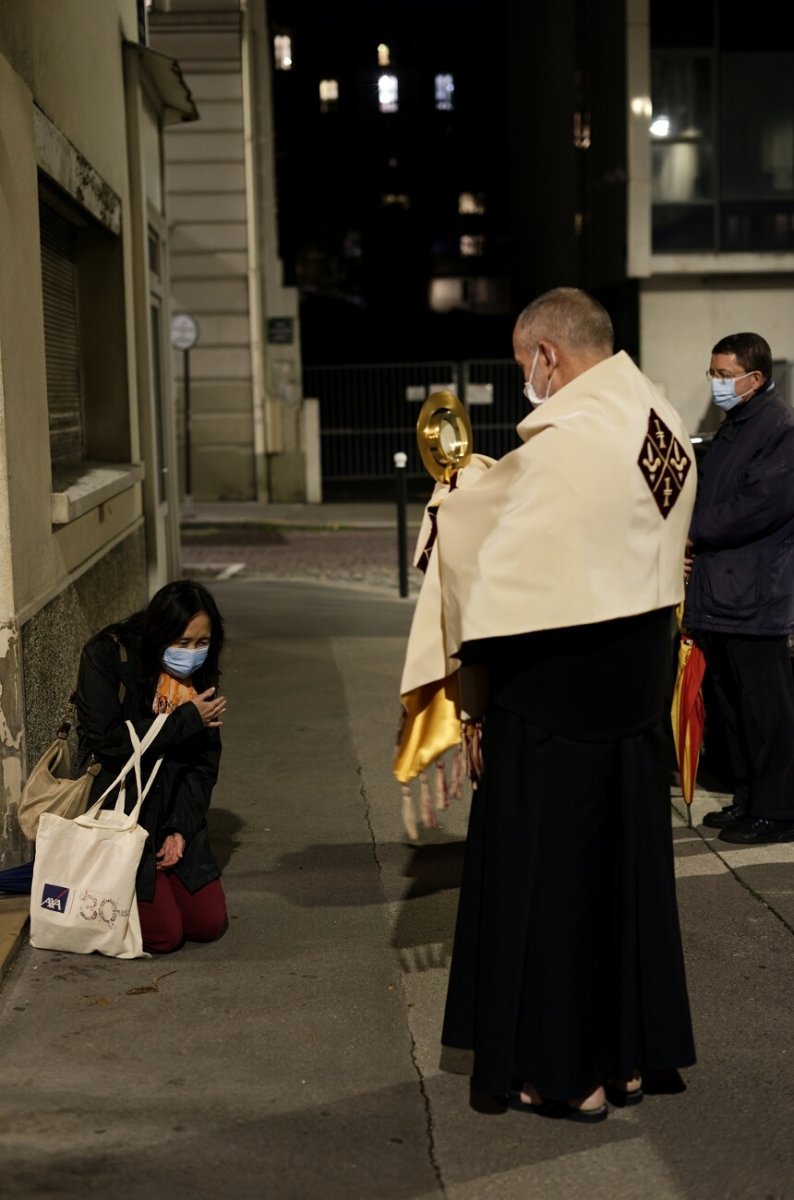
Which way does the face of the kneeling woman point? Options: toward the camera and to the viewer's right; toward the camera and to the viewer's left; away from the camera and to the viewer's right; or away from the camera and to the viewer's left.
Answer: toward the camera and to the viewer's right

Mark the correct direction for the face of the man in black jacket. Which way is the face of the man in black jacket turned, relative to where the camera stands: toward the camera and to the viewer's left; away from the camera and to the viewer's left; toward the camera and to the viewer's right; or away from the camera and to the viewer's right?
toward the camera and to the viewer's left

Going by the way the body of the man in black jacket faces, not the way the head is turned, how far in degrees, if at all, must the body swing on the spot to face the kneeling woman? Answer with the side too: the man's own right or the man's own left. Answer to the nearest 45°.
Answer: approximately 45° to the man's own left

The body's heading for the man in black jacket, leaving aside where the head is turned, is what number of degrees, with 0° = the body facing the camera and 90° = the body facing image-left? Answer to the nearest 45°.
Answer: approximately 90°

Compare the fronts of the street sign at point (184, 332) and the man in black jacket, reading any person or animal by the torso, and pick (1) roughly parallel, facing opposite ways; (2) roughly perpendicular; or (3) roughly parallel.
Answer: roughly perpendicular

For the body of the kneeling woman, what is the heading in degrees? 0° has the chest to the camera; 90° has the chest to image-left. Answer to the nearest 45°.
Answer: approximately 315°

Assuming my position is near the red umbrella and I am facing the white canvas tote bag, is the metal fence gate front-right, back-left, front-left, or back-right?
back-right

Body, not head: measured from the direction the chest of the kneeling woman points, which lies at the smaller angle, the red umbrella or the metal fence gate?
the red umbrella

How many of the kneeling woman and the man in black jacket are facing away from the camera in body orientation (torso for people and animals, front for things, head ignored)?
0

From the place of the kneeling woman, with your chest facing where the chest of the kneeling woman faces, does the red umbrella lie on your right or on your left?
on your left

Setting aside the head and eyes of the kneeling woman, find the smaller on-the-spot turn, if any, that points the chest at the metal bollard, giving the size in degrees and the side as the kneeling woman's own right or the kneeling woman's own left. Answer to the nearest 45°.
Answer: approximately 135° to the kneeling woman's own left
